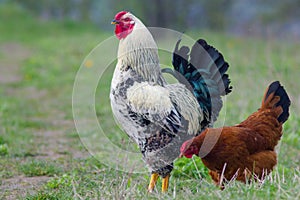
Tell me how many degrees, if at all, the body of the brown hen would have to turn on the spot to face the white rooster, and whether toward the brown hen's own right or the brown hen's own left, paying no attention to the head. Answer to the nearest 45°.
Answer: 0° — it already faces it

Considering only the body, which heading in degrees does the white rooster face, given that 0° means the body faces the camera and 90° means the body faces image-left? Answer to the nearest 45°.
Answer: approximately 90°

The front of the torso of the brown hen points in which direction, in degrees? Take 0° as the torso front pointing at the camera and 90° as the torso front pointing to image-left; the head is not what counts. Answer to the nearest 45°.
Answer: approximately 90°

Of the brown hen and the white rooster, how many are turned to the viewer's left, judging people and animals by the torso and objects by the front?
2

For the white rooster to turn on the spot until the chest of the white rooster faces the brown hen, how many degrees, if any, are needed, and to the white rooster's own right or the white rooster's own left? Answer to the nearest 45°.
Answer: approximately 180°
